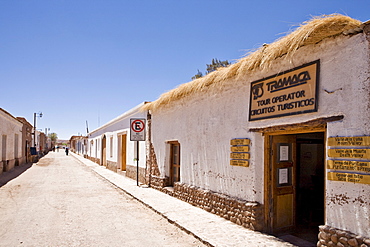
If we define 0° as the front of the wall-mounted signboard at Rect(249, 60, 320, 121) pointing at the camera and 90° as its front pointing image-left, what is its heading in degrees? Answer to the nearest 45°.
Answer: approximately 45°

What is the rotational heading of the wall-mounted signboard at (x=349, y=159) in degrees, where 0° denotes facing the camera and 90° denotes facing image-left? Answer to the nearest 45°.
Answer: approximately 45°

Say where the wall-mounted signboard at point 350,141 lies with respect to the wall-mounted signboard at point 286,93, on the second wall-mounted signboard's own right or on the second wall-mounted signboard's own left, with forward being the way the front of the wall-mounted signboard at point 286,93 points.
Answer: on the second wall-mounted signboard's own left
